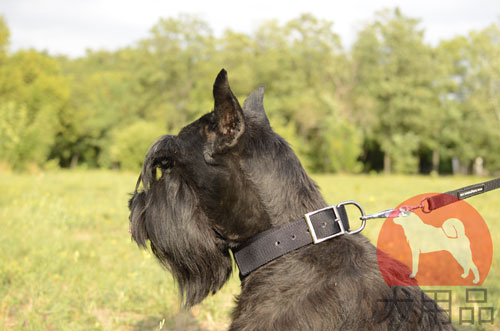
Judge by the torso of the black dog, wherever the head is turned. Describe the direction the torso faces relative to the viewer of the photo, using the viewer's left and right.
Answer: facing to the left of the viewer
